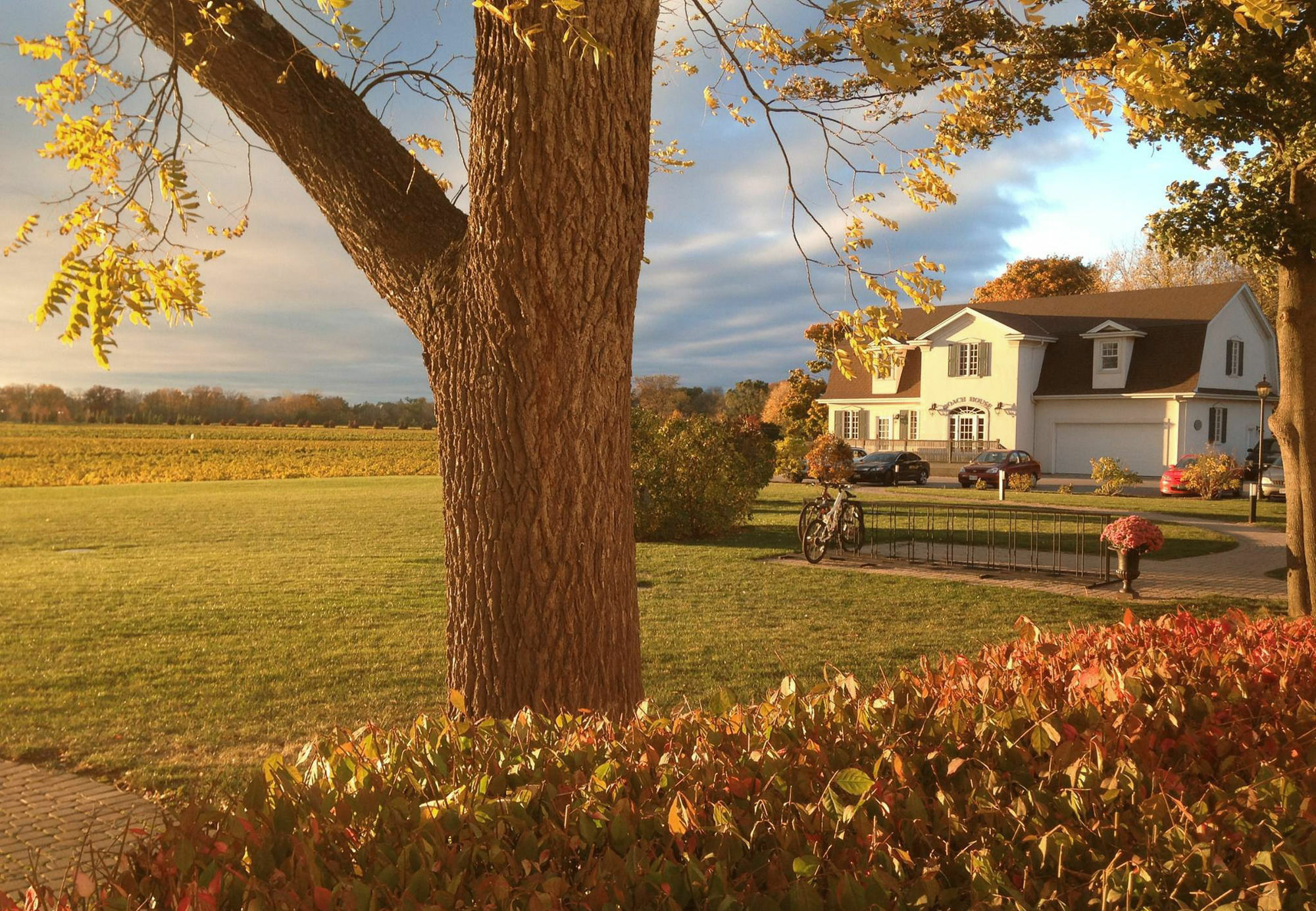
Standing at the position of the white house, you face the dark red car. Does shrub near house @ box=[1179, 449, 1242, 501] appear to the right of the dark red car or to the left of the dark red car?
left

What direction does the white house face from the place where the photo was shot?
facing the viewer and to the left of the viewer

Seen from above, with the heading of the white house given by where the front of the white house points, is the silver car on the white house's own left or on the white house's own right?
on the white house's own left

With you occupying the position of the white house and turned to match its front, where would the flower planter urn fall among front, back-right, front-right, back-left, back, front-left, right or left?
front-left

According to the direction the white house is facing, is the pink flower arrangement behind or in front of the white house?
in front

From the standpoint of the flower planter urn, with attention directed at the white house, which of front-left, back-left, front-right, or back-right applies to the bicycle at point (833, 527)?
front-left

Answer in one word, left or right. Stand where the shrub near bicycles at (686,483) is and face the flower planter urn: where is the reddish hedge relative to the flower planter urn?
right

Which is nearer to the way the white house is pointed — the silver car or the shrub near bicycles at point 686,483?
the shrub near bicycles

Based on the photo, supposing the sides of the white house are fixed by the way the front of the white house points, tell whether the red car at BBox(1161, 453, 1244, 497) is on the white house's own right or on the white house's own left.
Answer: on the white house's own left

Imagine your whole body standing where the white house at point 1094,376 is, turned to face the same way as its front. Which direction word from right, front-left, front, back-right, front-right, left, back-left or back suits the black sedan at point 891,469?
front

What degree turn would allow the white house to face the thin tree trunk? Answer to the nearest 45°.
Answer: approximately 45° to its left

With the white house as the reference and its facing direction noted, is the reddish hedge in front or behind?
in front
